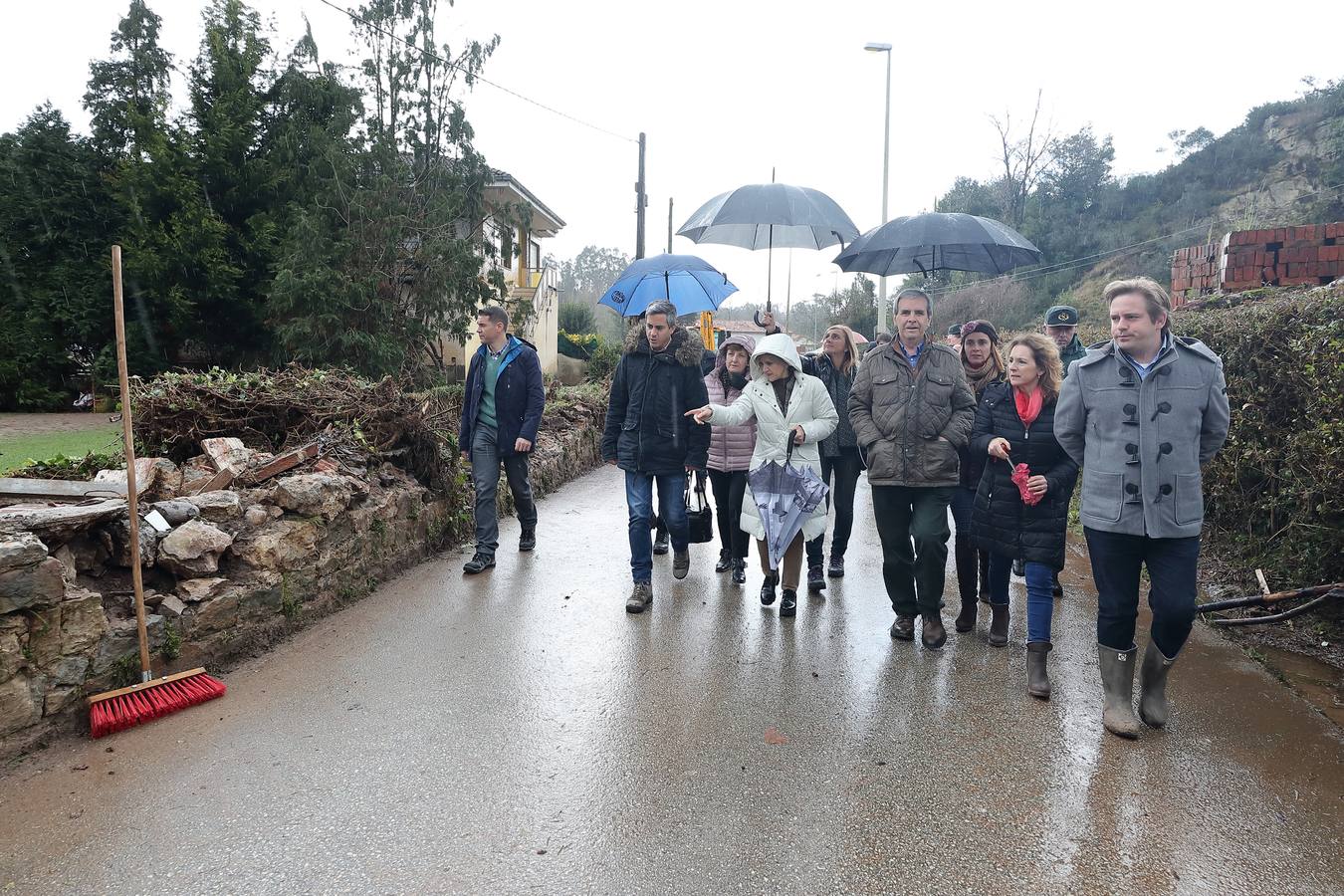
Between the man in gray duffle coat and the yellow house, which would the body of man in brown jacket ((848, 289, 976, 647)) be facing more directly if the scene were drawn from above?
the man in gray duffle coat

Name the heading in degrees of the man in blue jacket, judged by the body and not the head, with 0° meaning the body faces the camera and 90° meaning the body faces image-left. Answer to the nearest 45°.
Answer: approximately 45°

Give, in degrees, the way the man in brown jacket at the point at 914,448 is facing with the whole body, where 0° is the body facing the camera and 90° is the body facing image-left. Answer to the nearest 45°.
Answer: approximately 0°

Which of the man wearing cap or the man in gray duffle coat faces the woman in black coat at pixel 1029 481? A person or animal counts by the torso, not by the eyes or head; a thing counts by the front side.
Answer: the man wearing cap

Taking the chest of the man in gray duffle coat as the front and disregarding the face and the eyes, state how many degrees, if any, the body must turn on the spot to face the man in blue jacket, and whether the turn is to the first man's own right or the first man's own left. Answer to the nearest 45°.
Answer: approximately 90° to the first man's own right

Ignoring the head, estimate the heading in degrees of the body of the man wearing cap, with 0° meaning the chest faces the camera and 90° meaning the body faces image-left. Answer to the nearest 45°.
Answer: approximately 0°

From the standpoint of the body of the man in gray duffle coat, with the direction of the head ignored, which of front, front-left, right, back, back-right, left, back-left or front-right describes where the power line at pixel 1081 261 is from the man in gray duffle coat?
back

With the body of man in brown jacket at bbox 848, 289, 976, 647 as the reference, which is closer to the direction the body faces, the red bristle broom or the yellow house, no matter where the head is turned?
the red bristle broom

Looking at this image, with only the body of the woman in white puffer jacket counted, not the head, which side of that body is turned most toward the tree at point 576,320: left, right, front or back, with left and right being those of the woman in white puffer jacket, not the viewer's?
back

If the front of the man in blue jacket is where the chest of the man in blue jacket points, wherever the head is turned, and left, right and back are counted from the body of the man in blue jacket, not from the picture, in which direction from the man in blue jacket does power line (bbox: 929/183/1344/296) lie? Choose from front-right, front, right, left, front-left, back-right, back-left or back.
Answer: back

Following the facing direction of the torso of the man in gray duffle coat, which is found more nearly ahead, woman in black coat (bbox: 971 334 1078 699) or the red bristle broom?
the red bristle broom

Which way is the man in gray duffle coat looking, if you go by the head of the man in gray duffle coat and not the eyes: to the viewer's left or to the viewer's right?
to the viewer's left
